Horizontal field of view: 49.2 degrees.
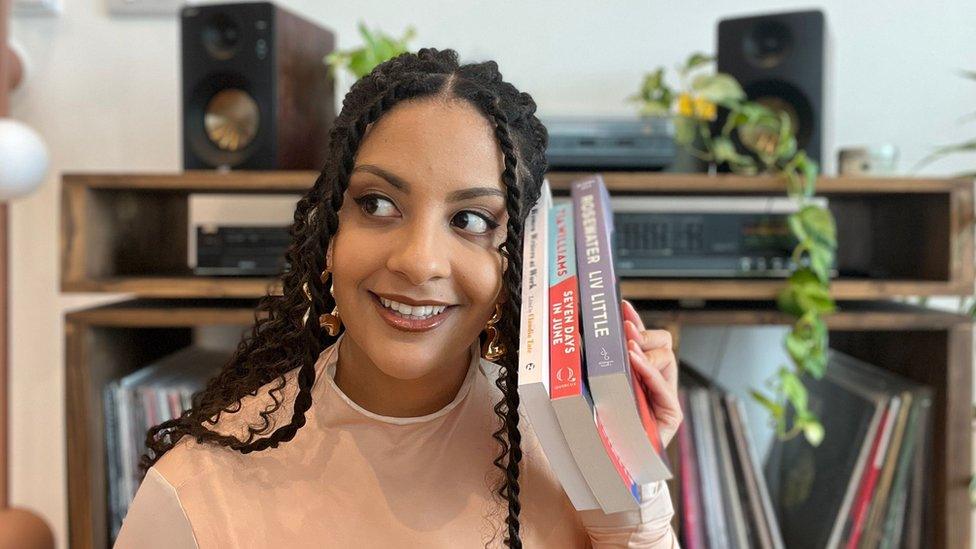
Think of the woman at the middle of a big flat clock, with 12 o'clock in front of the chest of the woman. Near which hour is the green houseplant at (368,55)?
The green houseplant is roughly at 6 o'clock from the woman.

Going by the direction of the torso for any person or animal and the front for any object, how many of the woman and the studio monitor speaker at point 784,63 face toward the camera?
2

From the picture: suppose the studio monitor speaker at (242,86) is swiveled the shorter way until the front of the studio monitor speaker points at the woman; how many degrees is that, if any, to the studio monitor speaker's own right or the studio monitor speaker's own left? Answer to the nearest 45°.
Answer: approximately 45° to the studio monitor speaker's own left

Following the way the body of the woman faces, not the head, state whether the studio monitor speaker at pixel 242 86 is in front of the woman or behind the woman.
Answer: behind

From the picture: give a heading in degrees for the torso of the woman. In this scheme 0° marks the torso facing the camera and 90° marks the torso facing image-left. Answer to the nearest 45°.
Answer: approximately 0°

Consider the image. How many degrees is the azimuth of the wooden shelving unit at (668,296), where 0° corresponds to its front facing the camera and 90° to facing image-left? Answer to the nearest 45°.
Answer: approximately 0°

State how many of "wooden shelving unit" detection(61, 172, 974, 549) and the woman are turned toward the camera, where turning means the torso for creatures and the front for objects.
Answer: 2

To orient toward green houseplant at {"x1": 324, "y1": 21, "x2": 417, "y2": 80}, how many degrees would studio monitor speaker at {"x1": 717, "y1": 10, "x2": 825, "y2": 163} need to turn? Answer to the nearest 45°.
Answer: approximately 90° to its right
